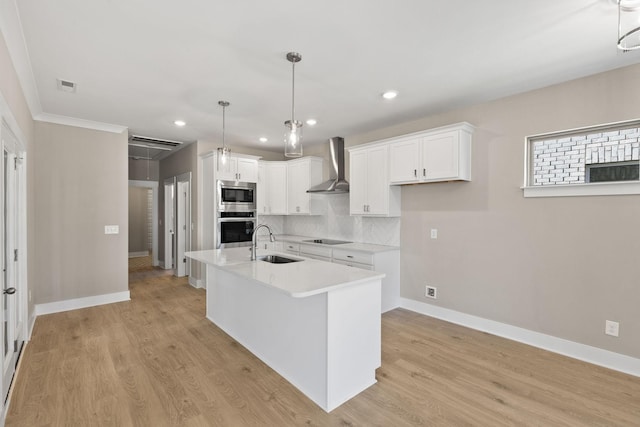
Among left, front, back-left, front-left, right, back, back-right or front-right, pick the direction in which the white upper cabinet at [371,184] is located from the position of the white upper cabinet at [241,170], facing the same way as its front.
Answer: front-left

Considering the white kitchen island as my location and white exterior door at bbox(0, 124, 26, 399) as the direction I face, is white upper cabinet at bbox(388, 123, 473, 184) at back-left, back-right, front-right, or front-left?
back-right

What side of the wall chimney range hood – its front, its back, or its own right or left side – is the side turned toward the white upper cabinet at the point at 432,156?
left

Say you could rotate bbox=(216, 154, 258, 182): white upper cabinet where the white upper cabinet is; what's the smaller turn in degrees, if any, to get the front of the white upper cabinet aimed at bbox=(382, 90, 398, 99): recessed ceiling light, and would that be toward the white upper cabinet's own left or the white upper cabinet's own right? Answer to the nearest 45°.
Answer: approximately 45° to the white upper cabinet's own left

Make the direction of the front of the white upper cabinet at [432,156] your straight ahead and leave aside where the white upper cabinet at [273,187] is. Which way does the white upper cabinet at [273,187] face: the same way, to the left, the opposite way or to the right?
to the left

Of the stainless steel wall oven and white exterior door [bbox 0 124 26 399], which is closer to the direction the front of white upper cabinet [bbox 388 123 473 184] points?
the white exterior door

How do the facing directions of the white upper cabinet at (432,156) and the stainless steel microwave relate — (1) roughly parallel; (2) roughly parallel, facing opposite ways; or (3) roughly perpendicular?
roughly perpendicular

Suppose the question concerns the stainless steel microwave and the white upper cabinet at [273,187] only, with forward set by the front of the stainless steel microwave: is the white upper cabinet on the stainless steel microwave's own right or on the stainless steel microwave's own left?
on the stainless steel microwave's own left

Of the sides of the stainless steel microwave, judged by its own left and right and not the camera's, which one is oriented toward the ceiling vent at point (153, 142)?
right

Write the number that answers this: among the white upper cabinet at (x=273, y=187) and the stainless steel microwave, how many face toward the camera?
2

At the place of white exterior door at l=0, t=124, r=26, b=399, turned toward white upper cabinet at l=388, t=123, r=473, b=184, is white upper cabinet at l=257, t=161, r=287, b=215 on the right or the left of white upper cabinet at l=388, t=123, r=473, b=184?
left

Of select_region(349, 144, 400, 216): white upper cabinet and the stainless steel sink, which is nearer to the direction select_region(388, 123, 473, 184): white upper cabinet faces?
the stainless steel sink

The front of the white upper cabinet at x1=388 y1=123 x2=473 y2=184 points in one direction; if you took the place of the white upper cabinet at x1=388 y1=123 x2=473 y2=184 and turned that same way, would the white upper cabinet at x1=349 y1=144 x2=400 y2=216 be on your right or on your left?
on your right
